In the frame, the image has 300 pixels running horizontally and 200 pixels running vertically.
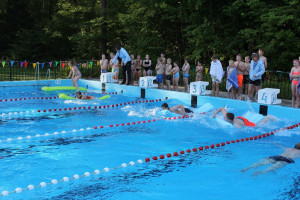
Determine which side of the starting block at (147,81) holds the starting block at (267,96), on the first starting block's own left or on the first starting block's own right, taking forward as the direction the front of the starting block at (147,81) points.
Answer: on the first starting block's own left

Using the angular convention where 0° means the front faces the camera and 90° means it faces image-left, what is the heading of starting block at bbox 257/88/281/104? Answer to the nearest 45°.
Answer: approximately 45°

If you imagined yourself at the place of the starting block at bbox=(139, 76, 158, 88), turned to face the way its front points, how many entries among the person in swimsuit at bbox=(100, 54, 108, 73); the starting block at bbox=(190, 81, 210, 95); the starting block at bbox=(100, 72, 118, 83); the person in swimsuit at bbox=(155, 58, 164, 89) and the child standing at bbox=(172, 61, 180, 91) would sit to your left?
3

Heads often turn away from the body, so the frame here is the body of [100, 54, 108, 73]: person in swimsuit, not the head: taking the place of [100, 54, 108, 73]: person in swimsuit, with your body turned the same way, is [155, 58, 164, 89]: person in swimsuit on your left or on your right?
on your left

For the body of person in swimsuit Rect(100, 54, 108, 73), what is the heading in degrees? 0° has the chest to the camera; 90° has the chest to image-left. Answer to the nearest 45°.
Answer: approximately 45°

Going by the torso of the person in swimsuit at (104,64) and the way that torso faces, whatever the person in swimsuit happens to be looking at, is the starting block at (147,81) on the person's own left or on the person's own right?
on the person's own left

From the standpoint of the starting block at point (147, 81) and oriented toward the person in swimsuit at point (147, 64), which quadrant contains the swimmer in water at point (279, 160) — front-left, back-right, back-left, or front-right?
back-right

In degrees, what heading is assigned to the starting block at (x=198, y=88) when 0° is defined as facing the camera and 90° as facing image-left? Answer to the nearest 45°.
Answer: approximately 45°

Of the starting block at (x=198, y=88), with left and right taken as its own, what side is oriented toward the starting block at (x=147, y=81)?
right

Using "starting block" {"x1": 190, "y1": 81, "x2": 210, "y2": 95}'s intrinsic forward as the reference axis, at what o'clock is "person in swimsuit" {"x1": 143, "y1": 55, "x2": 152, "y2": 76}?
The person in swimsuit is roughly at 3 o'clock from the starting block.

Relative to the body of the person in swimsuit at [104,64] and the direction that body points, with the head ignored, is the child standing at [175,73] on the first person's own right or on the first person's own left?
on the first person's own left
